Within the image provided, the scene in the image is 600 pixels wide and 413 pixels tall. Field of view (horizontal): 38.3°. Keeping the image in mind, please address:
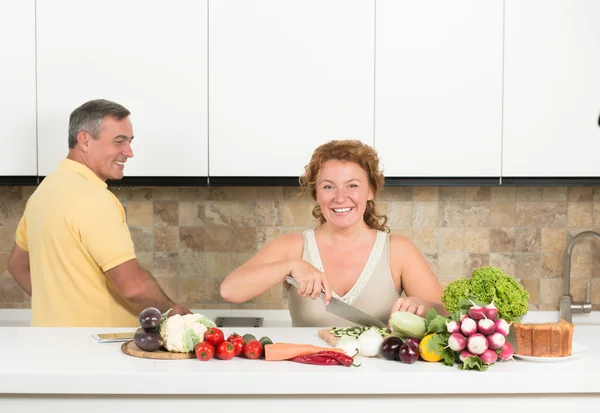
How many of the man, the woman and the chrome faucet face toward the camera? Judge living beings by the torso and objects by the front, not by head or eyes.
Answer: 1

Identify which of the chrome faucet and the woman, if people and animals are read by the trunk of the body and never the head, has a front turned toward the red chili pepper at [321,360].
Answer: the woman
